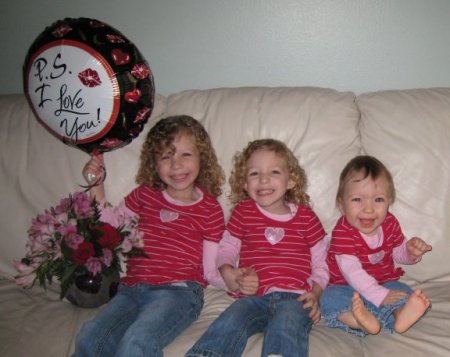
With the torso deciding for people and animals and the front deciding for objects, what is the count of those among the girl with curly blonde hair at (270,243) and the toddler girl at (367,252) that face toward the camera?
2

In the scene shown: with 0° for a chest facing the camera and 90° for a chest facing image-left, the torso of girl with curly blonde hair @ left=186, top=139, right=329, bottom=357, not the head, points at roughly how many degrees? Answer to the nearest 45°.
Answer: approximately 0°

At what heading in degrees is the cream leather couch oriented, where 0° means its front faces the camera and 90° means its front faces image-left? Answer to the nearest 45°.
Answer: approximately 0°
